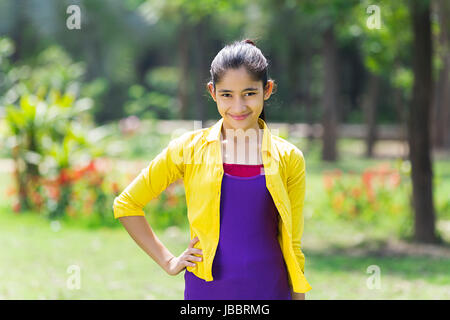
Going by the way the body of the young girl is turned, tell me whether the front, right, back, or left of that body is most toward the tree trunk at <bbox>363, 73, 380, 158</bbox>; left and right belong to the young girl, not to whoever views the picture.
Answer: back

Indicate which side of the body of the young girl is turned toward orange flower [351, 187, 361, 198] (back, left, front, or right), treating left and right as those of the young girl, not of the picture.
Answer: back

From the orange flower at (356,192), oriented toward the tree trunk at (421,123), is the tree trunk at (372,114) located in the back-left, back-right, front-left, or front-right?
back-left

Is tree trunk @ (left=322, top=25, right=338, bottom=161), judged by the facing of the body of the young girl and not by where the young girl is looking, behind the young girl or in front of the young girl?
behind

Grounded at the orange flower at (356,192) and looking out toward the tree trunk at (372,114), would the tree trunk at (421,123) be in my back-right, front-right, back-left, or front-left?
back-right

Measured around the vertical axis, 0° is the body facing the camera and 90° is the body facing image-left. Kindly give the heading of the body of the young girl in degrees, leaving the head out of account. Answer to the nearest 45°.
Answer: approximately 0°

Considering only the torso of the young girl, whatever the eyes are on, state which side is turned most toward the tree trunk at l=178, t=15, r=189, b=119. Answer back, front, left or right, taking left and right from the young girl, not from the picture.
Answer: back
